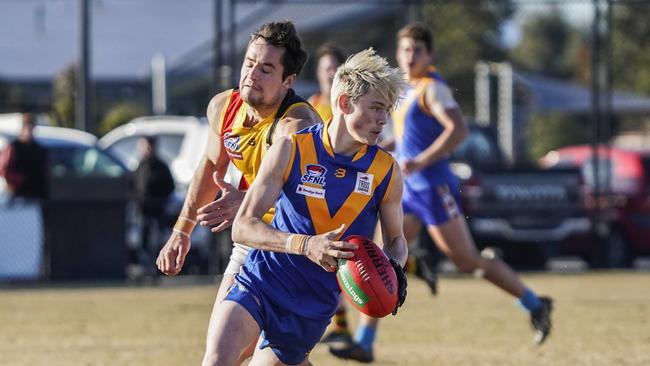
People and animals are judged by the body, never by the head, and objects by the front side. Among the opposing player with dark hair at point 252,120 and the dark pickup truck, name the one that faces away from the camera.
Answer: the dark pickup truck

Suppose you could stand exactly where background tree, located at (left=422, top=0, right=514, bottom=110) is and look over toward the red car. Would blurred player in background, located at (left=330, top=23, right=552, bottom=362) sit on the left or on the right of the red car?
right

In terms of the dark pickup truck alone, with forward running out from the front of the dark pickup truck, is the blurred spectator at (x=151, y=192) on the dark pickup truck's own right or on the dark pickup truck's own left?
on the dark pickup truck's own left

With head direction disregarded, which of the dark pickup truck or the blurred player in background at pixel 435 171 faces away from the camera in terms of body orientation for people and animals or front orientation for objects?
the dark pickup truck

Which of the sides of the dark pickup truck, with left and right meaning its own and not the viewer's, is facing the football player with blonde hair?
back

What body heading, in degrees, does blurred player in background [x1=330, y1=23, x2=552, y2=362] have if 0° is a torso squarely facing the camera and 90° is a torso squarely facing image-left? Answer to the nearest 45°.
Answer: approximately 45°

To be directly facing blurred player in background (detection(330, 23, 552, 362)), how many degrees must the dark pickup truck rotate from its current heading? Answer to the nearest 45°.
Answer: approximately 180°

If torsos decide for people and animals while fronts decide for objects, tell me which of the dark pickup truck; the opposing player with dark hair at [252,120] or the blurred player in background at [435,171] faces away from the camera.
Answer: the dark pickup truck

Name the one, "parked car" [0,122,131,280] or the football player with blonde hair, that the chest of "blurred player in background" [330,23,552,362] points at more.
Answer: the football player with blonde hair

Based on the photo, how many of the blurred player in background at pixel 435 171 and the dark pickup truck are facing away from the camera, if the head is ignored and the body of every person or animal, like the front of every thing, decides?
1

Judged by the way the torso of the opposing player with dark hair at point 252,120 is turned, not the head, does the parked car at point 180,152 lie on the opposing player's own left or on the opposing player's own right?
on the opposing player's own right

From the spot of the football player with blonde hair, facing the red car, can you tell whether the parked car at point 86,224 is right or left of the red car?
left

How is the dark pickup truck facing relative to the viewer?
away from the camera

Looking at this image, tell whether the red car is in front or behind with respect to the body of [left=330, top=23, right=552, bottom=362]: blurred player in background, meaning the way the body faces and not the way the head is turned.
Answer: behind
